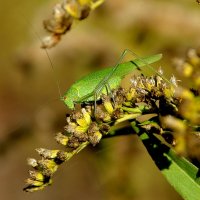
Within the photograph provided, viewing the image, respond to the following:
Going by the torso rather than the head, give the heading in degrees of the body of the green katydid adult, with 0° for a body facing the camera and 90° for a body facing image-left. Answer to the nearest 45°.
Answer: approximately 90°

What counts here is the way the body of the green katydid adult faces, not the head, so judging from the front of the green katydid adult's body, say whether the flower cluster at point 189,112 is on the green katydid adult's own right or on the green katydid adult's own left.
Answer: on the green katydid adult's own left
